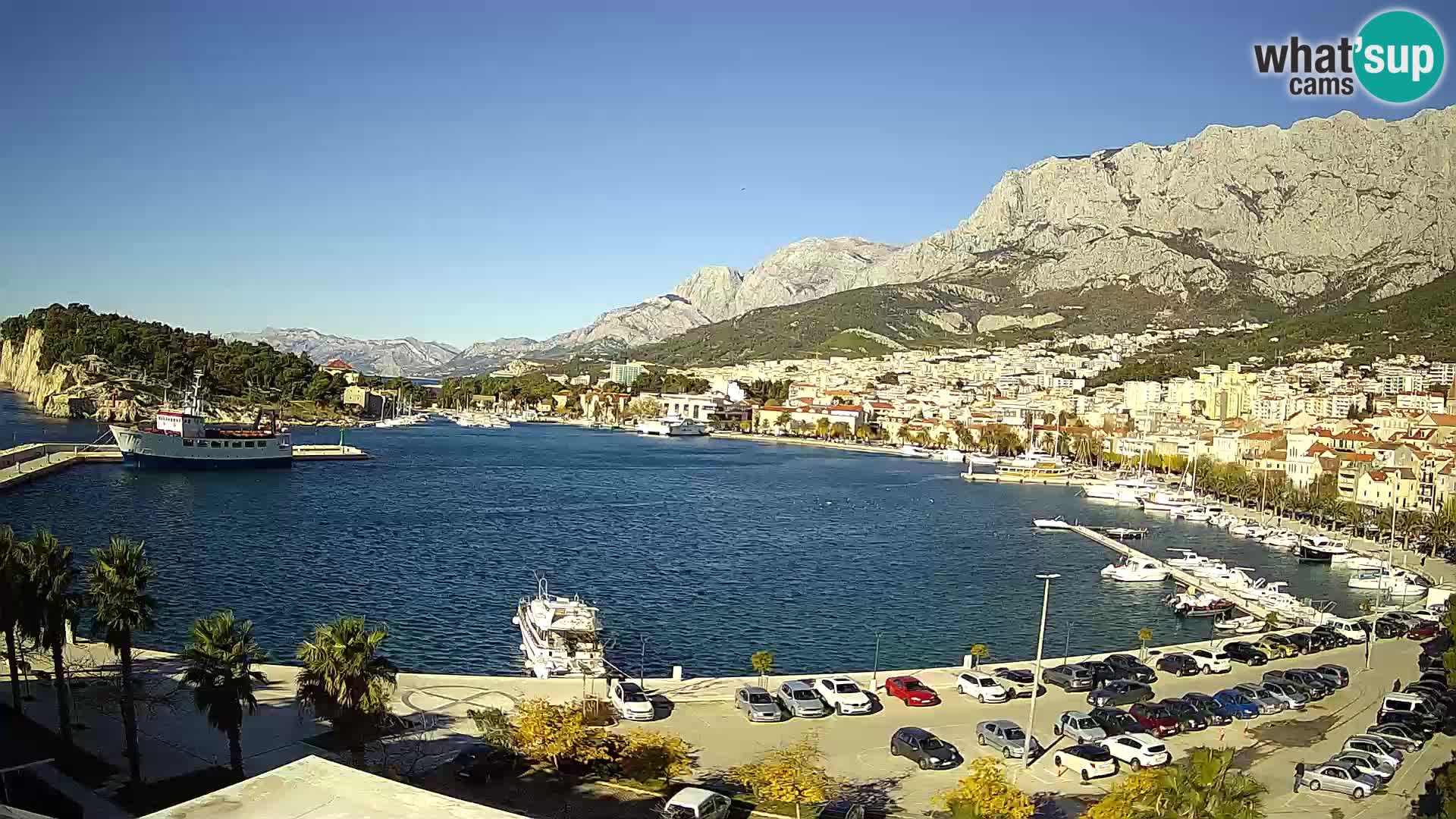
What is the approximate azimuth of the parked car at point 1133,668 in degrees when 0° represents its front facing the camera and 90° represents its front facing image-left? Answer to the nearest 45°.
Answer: approximately 315°

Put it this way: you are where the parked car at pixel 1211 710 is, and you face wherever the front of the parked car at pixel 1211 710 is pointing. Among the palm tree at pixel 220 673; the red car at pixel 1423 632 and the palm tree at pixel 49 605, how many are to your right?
2

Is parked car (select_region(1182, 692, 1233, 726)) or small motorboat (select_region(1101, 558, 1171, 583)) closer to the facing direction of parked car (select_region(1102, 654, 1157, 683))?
the parked car

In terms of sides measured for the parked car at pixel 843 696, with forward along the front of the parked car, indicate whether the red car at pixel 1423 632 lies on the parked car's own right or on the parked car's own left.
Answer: on the parked car's own left

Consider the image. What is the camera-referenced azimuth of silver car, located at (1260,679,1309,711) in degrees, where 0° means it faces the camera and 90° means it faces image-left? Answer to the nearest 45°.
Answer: approximately 315°

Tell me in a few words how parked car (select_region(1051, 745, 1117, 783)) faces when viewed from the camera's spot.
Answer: facing away from the viewer and to the left of the viewer

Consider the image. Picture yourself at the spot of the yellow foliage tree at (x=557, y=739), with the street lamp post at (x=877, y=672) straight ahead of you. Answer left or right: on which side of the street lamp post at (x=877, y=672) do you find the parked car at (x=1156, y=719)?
right

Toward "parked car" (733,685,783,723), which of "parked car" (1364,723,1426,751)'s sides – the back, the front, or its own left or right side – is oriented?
back
